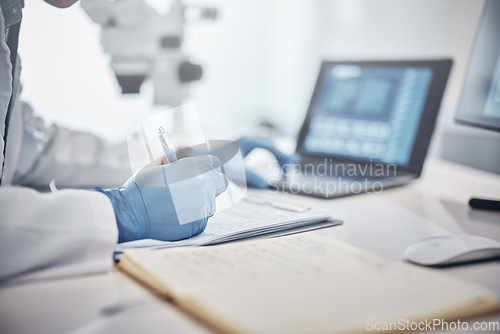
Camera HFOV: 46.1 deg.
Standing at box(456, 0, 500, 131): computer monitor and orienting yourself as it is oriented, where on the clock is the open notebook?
The open notebook is roughly at 11 o'clock from the computer monitor.

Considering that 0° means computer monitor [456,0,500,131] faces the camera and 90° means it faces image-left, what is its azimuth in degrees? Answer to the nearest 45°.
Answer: approximately 45°
